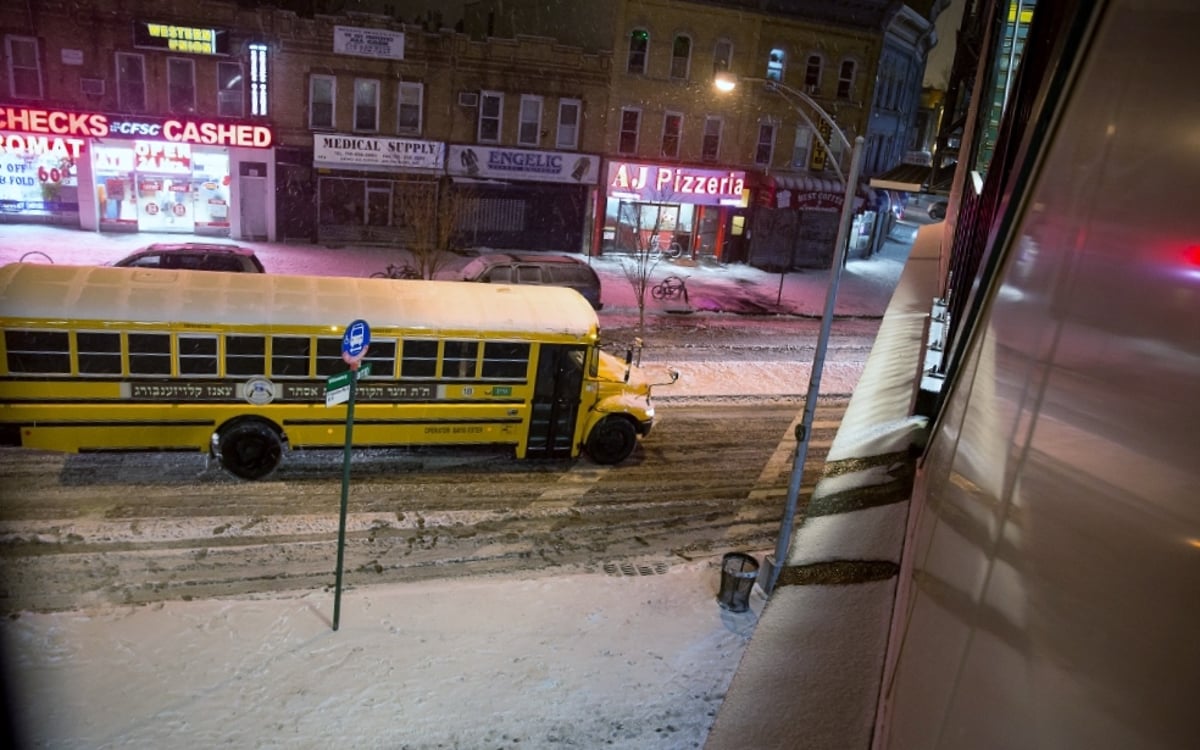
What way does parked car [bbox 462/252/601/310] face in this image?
to the viewer's left

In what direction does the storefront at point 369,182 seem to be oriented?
toward the camera

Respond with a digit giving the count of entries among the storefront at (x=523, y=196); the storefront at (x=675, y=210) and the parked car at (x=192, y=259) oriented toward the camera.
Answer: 2

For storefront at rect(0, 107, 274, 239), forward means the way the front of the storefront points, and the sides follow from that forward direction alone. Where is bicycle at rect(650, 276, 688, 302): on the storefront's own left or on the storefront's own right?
on the storefront's own left

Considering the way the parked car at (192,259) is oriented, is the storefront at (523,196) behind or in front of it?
behind

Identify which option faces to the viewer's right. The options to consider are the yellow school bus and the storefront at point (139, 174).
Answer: the yellow school bus

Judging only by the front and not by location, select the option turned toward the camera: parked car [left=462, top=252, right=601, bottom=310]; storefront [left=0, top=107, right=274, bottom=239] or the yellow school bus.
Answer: the storefront

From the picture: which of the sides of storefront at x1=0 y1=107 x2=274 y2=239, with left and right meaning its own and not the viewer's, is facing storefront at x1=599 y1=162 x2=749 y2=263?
left

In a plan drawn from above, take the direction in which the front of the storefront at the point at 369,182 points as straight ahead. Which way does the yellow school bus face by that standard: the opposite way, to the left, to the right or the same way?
to the left

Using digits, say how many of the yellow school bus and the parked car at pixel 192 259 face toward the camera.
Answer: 0

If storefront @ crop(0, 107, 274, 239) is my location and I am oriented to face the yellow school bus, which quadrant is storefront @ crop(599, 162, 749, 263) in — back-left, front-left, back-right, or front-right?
front-left

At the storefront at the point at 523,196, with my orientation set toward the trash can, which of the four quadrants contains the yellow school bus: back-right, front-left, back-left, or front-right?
front-right

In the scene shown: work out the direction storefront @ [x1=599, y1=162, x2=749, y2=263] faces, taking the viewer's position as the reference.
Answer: facing the viewer

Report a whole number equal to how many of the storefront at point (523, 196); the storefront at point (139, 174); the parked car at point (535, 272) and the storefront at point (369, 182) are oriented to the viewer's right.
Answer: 0

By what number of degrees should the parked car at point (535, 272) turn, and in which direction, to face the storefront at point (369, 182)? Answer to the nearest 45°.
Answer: approximately 45° to its right

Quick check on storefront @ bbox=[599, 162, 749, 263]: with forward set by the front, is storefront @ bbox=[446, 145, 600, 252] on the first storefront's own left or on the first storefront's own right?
on the first storefront's own right

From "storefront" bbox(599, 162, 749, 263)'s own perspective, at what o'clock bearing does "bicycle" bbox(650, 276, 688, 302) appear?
The bicycle is roughly at 12 o'clock from the storefront.

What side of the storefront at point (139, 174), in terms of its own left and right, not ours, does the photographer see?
front
